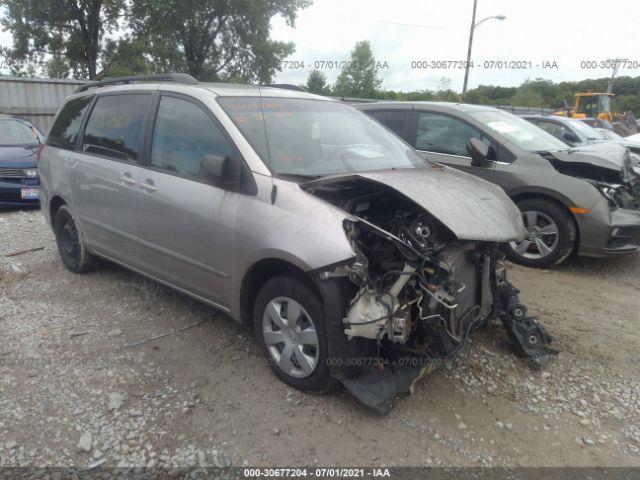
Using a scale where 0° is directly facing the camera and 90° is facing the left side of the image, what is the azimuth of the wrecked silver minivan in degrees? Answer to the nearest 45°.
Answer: approximately 315°

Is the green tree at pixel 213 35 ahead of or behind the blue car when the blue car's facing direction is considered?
behind

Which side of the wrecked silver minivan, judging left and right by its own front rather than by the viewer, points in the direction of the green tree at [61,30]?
back

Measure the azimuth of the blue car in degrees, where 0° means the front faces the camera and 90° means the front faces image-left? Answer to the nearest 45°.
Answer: approximately 0°

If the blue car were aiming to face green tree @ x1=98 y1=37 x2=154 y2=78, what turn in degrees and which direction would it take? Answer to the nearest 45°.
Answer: approximately 180°

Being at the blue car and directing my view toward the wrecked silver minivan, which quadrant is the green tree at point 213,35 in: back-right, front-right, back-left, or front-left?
back-left

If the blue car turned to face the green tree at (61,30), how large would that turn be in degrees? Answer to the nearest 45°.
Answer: approximately 180°

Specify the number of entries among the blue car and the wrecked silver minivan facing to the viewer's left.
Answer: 0

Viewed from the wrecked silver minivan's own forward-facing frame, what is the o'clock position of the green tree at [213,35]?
The green tree is roughly at 7 o'clock from the wrecked silver minivan.

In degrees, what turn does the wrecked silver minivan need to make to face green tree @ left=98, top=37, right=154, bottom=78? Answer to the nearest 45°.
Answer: approximately 135° to its left

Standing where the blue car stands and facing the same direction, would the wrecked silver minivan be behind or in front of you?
in front

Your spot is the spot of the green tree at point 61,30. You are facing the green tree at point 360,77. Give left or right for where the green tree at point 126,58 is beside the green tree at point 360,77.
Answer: right

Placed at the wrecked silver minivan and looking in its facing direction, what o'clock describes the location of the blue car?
The blue car is roughly at 6 o'clock from the wrecked silver minivan.
